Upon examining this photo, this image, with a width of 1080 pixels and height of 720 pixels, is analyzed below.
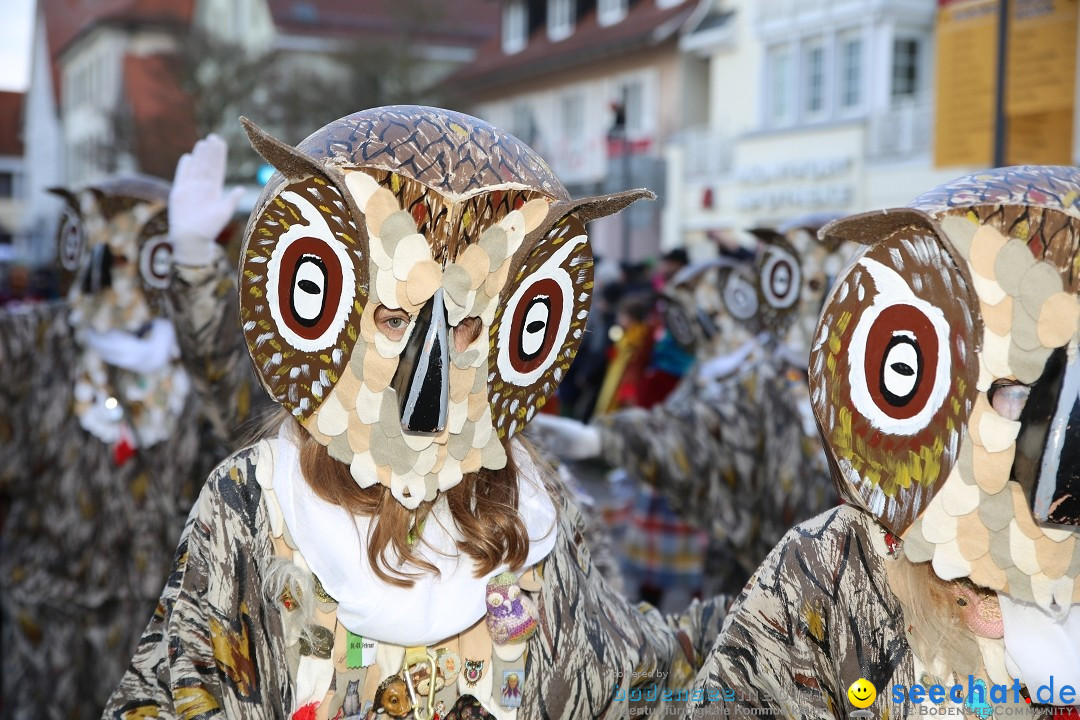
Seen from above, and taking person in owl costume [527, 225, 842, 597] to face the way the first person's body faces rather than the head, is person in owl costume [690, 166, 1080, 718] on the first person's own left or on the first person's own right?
on the first person's own left

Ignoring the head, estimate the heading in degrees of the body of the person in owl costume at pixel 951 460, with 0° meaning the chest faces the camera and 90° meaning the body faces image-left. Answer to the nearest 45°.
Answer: approximately 0°

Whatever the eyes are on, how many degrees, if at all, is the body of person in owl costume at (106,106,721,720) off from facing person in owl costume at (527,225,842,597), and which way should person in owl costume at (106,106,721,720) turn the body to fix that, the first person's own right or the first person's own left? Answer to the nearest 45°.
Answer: approximately 135° to the first person's own left

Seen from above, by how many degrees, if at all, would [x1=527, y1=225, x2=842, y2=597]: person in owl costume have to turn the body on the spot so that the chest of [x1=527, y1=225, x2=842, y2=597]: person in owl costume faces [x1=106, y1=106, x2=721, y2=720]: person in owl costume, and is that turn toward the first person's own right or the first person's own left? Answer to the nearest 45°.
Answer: approximately 45° to the first person's own left

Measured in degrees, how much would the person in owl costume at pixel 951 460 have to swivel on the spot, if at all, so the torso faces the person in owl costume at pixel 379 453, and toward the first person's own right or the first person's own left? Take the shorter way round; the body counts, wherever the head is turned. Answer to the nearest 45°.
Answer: approximately 90° to the first person's own right

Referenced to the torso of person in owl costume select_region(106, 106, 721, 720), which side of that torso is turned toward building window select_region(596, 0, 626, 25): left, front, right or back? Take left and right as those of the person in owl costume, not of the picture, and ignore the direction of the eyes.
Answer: back

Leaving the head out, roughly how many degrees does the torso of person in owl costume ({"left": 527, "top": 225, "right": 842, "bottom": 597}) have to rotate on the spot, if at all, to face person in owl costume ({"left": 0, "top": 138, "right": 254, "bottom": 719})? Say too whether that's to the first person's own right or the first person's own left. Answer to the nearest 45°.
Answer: approximately 45° to the first person's own right

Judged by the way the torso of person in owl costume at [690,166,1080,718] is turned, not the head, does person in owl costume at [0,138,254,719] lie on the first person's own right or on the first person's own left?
on the first person's own right
